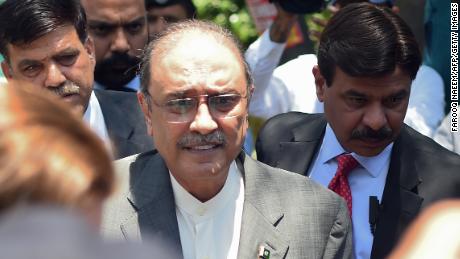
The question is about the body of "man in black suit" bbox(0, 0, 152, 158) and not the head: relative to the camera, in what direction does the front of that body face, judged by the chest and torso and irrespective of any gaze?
toward the camera

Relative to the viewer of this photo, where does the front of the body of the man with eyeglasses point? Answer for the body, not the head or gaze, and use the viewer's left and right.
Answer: facing the viewer

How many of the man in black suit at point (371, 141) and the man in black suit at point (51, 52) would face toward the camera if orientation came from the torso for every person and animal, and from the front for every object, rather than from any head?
2

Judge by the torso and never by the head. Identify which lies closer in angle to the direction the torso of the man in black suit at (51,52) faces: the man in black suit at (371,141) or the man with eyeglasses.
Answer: the man with eyeglasses

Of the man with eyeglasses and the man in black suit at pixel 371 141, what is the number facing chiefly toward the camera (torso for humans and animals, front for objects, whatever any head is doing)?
2

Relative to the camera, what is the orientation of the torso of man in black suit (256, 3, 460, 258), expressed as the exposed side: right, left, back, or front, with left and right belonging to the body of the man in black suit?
front

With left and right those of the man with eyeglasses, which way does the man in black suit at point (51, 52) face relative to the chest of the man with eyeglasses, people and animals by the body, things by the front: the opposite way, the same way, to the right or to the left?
the same way

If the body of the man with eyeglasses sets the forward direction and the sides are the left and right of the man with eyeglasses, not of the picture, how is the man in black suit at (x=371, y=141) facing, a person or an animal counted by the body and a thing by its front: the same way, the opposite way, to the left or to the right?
the same way

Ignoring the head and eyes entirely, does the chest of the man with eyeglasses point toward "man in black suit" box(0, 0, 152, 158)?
no

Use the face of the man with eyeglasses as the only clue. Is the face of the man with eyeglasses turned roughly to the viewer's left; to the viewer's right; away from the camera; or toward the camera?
toward the camera

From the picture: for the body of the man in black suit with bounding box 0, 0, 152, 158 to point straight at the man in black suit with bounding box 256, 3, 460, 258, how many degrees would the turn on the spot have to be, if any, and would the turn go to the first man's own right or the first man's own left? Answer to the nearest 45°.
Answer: approximately 45° to the first man's own left

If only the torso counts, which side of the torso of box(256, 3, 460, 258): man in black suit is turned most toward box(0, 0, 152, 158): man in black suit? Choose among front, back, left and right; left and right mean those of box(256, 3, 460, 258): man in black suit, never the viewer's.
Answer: right

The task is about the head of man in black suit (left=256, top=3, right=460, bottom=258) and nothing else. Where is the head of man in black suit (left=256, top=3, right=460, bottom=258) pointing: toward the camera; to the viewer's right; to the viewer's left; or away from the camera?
toward the camera

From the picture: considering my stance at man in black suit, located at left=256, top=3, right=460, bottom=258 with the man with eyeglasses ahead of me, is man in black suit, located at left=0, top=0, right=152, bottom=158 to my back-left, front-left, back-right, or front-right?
front-right

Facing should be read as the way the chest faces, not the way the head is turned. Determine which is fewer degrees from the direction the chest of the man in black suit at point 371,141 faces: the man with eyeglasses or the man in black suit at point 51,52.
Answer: the man with eyeglasses

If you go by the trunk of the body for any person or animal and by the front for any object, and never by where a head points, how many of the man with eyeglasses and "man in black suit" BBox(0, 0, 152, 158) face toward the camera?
2

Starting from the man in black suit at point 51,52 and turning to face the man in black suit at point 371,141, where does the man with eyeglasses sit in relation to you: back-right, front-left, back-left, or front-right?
front-right
